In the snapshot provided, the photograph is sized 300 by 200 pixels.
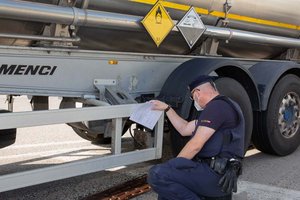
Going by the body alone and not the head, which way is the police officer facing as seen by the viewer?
to the viewer's left

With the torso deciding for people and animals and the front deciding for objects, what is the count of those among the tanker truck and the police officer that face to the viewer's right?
0

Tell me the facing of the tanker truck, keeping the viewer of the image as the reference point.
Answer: facing the viewer and to the left of the viewer

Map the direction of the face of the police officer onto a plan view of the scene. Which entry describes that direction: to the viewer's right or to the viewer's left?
to the viewer's left
